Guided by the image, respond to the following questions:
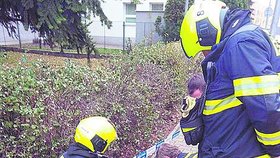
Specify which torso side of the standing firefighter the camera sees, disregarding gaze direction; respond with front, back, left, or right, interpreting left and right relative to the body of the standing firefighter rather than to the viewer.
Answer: left

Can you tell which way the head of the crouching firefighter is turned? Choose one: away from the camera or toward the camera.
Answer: away from the camera

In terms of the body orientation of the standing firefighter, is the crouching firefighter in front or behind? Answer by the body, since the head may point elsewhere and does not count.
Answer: in front

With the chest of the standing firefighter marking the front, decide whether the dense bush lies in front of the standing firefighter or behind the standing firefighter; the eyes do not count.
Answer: in front

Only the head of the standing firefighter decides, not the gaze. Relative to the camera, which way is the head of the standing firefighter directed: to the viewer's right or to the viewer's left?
to the viewer's left
